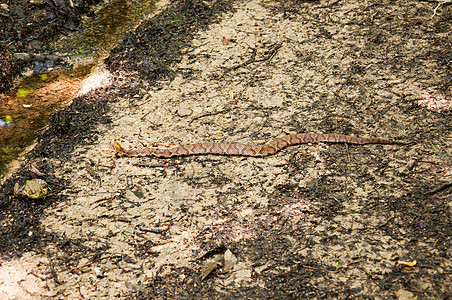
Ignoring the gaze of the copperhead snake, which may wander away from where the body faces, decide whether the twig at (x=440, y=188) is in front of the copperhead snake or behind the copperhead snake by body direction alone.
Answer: behind

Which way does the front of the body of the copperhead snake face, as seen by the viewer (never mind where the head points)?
to the viewer's left
